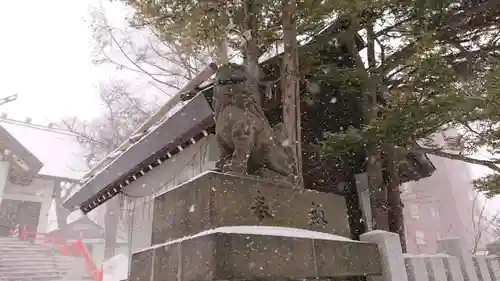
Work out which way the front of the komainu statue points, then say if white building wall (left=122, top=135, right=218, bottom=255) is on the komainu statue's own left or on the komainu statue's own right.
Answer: on the komainu statue's own right

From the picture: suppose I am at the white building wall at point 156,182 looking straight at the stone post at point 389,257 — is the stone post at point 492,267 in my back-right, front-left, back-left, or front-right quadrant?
front-left

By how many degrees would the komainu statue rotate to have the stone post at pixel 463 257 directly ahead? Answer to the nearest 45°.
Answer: approximately 180°

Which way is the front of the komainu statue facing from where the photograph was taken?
facing the viewer and to the left of the viewer

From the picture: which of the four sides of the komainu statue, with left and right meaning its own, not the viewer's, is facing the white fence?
back

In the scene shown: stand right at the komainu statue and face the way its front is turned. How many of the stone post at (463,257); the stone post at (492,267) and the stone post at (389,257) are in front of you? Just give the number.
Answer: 0

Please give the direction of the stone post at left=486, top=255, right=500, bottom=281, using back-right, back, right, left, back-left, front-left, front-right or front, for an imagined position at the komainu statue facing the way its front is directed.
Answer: back

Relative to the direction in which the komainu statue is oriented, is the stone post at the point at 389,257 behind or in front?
behind
